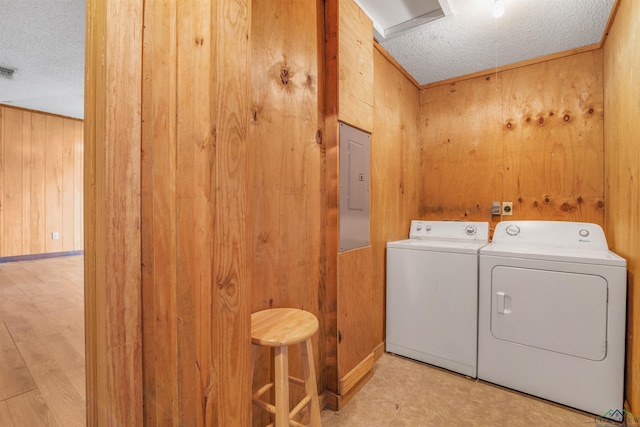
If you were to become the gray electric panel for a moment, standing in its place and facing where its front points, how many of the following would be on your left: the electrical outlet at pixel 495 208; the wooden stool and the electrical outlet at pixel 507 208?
2

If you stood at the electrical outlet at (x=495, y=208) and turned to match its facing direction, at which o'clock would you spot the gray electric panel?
The gray electric panel is roughly at 1 o'clock from the electrical outlet.

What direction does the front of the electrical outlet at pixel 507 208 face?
toward the camera

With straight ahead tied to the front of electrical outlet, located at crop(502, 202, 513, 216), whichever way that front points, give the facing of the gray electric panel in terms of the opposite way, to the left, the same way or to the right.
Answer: to the left

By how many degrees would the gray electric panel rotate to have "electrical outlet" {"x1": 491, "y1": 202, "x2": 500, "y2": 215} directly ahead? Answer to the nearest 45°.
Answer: approximately 90° to its left

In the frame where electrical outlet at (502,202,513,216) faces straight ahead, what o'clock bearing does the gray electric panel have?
The gray electric panel is roughly at 1 o'clock from the electrical outlet.

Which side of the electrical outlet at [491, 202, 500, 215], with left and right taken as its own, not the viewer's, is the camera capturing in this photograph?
front

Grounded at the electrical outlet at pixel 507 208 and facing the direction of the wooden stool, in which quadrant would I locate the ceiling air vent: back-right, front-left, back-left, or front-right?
front-right

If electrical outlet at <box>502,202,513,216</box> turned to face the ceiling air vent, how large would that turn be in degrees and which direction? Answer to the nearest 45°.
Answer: approximately 45° to its right

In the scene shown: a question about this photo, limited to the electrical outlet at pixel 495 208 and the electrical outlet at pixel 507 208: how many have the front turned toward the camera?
2

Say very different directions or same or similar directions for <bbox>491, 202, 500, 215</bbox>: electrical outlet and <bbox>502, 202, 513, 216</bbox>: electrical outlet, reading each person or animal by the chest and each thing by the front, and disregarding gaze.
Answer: same or similar directions

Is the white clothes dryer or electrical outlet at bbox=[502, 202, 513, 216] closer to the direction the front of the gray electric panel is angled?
the white clothes dryer
